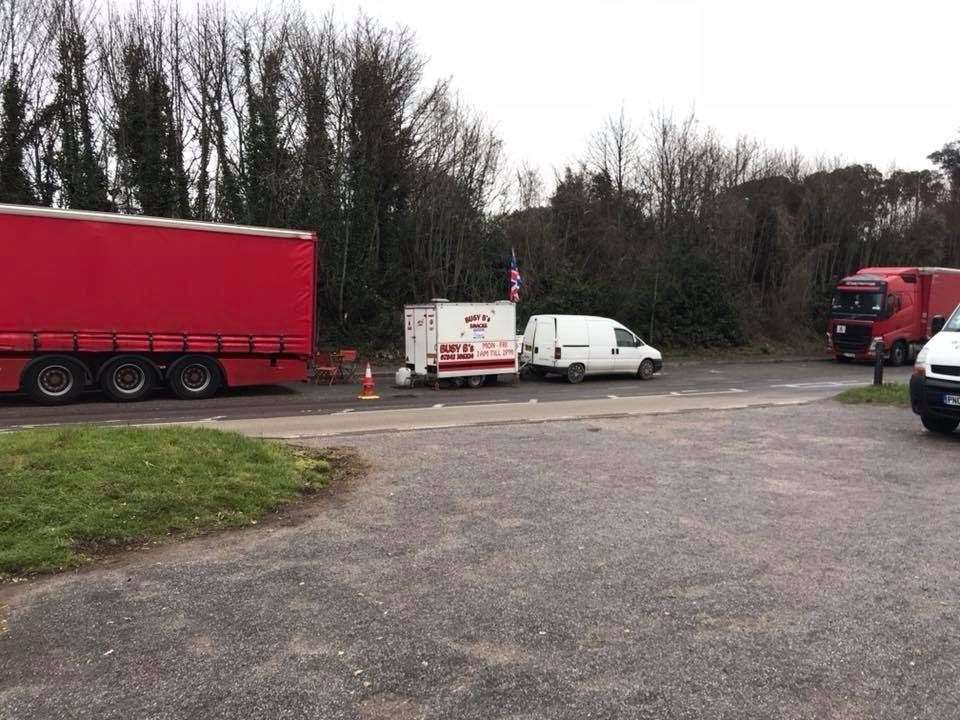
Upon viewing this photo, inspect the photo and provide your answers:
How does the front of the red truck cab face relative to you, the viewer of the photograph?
facing the viewer and to the left of the viewer

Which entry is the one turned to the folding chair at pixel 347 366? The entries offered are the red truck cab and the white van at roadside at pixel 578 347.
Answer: the red truck cab

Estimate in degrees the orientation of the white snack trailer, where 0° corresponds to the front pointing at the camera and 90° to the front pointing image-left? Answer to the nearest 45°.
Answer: approximately 225°

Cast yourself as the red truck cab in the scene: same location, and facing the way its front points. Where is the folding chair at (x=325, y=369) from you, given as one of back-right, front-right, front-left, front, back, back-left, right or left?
front

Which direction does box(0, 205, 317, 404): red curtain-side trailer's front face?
to the viewer's left

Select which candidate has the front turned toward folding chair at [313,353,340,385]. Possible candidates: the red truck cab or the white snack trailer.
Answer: the red truck cab

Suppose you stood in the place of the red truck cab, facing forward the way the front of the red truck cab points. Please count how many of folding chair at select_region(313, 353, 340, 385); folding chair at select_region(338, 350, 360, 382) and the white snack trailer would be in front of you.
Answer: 3

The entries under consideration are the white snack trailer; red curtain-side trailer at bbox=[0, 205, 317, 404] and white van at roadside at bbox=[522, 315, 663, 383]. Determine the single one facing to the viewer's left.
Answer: the red curtain-side trailer

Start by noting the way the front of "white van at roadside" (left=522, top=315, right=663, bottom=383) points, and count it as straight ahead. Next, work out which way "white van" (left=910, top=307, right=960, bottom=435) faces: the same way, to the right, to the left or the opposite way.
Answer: the opposite way

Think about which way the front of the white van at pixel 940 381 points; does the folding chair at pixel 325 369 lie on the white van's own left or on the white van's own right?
on the white van's own right

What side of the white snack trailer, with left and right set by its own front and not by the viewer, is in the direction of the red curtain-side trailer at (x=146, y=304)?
back

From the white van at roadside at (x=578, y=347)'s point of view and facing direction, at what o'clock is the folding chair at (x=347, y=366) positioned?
The folding chair is roughly at 7 o'clock from the white van at roadside.

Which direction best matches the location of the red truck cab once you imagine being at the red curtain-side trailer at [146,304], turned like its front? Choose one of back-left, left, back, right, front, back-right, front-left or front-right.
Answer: back

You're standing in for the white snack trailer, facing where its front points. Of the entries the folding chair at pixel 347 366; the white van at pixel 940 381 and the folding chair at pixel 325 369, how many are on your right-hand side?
1

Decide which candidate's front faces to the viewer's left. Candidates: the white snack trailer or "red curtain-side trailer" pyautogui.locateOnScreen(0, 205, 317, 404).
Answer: the red curtain-side trailer

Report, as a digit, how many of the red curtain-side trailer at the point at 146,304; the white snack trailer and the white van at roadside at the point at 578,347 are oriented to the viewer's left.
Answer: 1

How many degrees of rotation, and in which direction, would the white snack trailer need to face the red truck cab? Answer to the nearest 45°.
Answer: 0° — it already faces it

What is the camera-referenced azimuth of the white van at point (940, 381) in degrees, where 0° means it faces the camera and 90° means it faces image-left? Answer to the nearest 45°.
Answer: approximately 45°

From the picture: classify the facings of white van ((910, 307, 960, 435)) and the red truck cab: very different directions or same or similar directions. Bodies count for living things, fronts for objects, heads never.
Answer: same or similar directions

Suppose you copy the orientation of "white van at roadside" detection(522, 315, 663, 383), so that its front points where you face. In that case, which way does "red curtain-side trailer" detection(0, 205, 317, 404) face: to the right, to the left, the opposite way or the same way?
the opposite way

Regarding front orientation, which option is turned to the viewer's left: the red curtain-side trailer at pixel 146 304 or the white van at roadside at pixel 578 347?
the red curtain-side trailer
